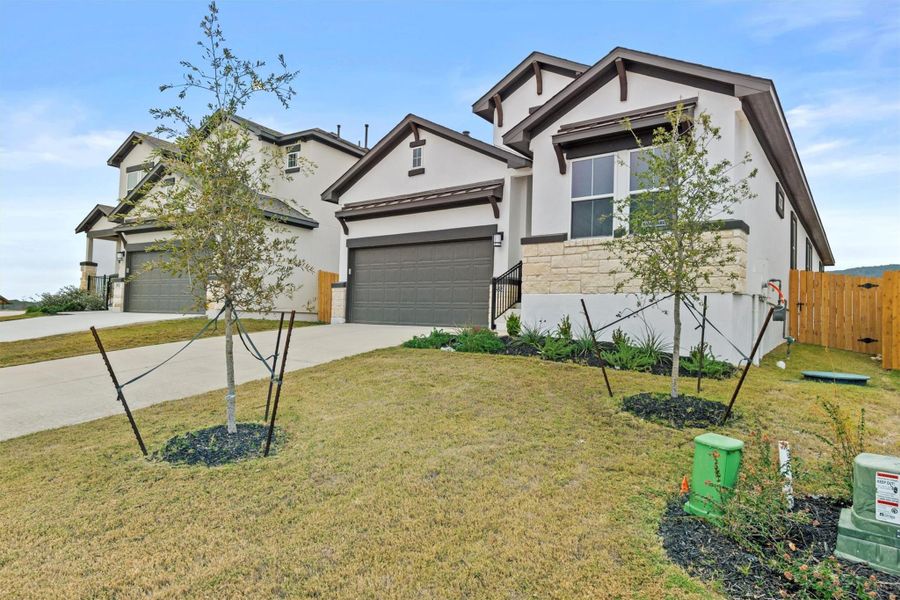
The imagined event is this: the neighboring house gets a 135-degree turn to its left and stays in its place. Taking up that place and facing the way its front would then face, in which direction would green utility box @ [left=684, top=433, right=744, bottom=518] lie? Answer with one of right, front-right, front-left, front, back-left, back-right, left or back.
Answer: right

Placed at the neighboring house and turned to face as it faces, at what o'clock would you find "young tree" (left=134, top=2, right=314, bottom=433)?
The young tree is roughly at 11 o'clock from the neighboring house.

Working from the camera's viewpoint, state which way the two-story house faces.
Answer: facing the viewer and to the left of the viewer

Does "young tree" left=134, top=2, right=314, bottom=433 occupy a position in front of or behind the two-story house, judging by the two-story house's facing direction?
in front

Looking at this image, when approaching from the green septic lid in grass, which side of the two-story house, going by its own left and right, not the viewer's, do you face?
left

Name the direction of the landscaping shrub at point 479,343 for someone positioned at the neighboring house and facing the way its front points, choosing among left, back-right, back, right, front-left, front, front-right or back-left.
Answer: front-left

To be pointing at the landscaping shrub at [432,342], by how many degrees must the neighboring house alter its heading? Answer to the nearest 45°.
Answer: approximately 45° to its left

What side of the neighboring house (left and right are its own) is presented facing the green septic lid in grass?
left

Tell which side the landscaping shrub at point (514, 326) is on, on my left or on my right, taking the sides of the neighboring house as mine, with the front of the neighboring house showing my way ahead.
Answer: on my left

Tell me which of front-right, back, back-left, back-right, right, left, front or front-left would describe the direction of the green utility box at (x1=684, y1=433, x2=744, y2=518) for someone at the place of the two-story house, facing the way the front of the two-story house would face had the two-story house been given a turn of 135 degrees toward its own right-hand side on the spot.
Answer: back

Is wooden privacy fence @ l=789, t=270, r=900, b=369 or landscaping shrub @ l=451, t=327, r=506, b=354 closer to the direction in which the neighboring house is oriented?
the landscaping shrub

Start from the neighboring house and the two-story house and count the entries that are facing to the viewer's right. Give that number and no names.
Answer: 0

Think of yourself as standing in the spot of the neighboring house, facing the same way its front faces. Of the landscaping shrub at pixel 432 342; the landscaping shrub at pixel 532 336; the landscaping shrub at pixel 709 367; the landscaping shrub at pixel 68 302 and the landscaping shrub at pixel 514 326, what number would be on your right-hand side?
1

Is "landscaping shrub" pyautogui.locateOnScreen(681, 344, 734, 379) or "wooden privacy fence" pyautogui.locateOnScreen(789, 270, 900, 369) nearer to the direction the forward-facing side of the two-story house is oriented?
the landscaping shrub

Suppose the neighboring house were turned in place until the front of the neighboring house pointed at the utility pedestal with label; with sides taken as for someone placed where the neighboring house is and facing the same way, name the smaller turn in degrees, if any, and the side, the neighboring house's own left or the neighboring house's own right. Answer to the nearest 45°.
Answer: approximately 45° to the neighboring house's own left
